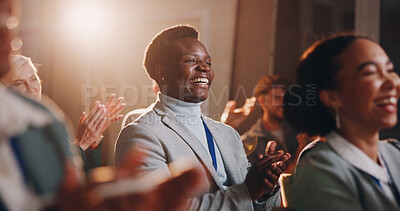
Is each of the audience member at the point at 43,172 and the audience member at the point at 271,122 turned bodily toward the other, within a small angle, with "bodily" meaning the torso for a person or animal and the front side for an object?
no

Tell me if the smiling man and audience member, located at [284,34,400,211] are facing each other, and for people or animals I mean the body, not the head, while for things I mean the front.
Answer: no

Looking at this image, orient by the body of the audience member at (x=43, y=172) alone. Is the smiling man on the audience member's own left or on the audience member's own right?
on the audience member's own left

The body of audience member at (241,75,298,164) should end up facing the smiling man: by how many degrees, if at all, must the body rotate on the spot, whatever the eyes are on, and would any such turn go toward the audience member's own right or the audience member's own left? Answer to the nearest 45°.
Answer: approximately 45° to the audience member's own right

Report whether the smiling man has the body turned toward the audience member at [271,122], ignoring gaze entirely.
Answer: no

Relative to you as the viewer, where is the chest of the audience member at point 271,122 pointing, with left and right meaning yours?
facing the viewer and to the right of the viewer

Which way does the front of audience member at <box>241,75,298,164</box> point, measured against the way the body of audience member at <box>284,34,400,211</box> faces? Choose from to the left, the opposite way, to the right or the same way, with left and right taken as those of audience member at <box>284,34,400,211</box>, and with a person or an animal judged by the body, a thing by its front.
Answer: the same way

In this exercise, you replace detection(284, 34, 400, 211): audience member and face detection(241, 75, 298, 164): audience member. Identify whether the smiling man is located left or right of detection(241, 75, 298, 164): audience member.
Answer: left

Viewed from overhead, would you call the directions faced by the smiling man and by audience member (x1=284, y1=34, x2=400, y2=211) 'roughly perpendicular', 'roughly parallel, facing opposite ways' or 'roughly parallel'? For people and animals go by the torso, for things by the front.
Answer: roughly parallel
